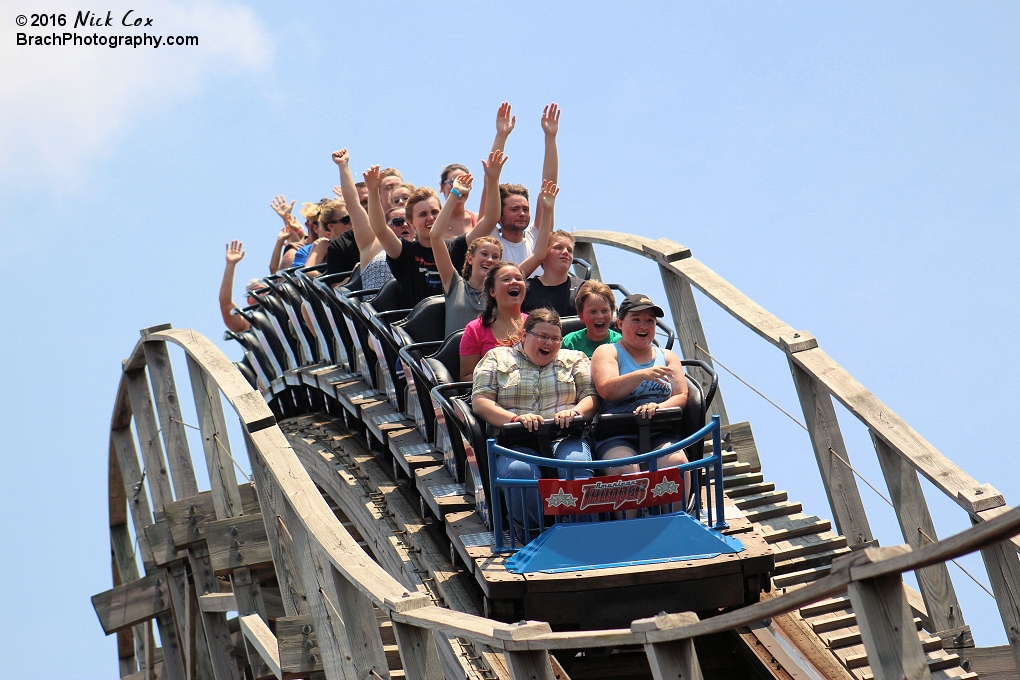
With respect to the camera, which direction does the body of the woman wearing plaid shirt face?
toward the camera
